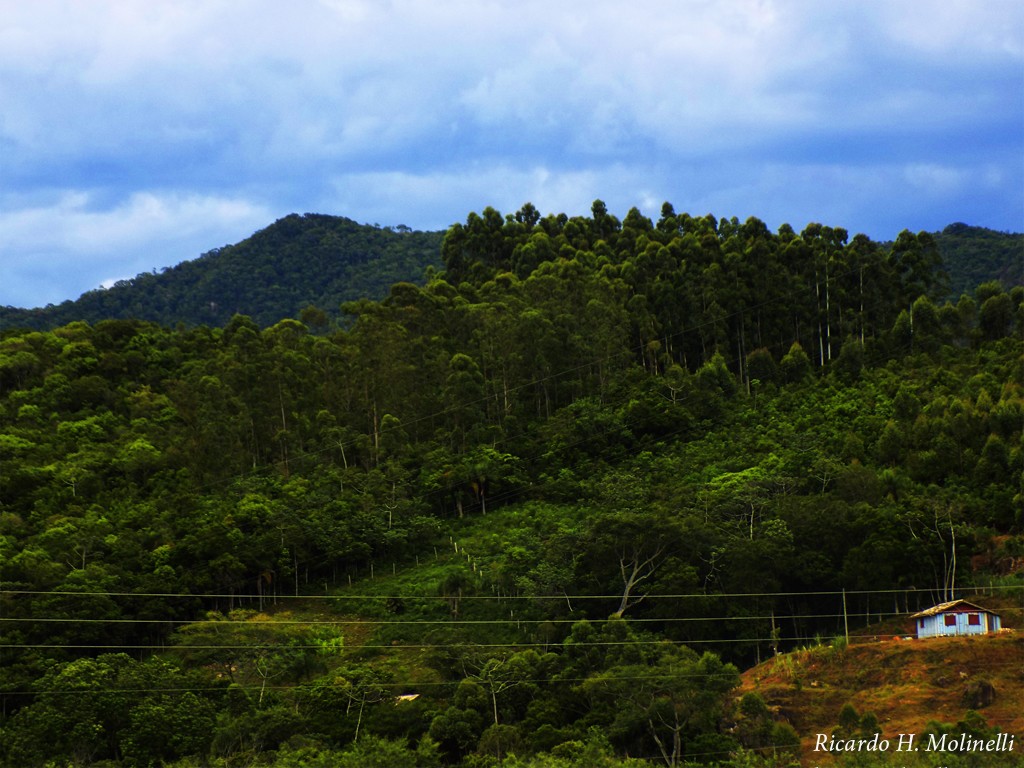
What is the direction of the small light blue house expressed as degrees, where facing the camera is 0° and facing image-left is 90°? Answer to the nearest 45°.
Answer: approximately 0°

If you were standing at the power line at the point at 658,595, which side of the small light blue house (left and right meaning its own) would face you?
right
